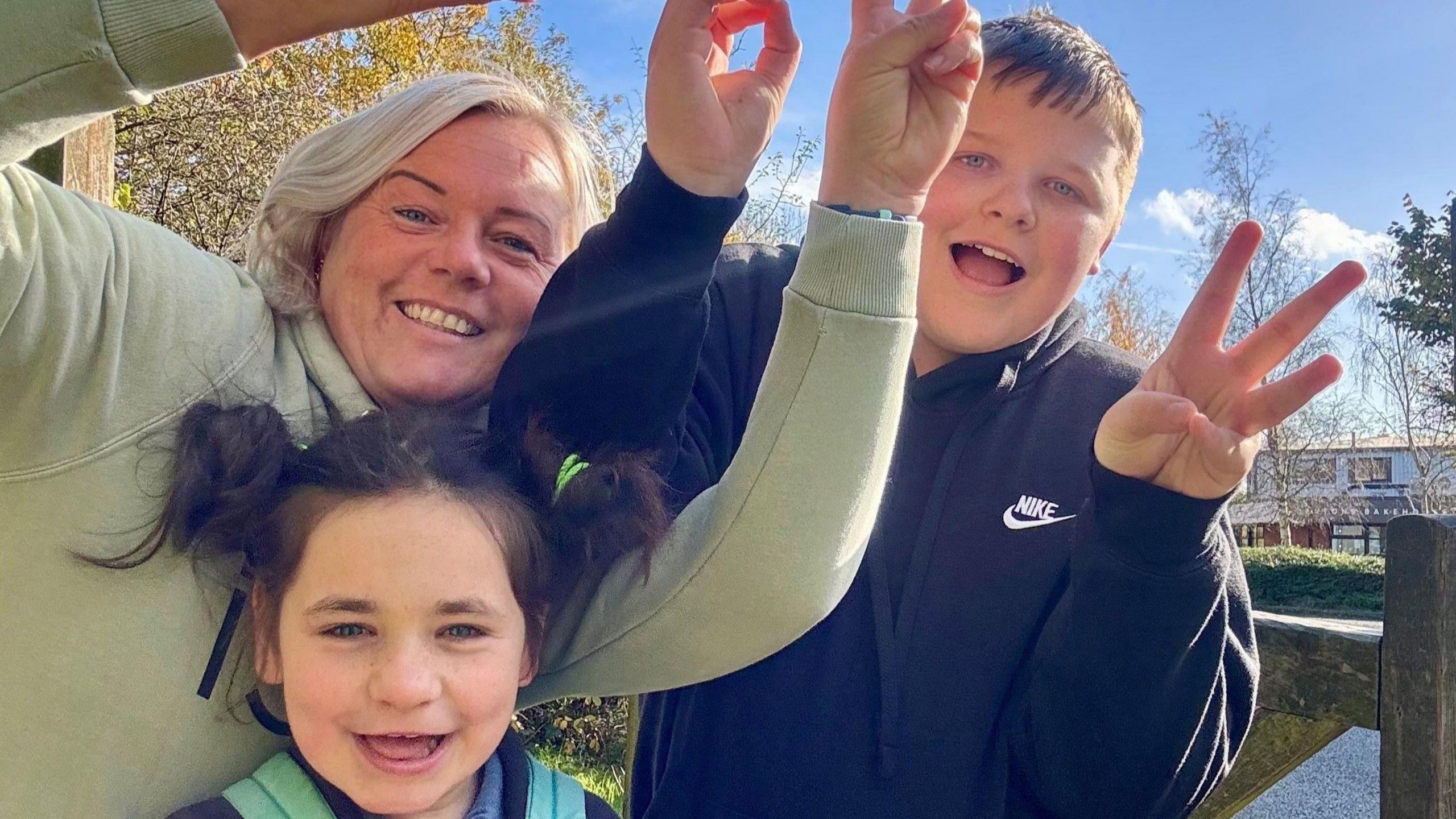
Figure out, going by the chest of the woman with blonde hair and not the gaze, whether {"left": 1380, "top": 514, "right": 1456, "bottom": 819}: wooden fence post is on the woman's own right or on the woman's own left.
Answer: on the woman's own left

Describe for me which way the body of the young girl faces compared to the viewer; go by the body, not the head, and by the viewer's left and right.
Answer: facing the viewer

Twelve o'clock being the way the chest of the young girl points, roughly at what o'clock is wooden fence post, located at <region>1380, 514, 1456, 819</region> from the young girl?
The wooden fence post is roughly at 9 o'clock from the young girl.

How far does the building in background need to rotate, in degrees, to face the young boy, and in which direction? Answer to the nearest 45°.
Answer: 0° — it already faces them

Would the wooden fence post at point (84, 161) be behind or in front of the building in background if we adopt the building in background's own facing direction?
in front

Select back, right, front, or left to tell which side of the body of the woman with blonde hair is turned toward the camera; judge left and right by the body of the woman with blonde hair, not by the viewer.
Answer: front

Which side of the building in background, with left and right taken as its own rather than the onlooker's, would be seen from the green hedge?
front

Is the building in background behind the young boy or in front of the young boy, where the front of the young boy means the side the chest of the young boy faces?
behind

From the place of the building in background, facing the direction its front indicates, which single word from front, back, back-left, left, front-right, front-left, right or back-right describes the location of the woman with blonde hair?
front

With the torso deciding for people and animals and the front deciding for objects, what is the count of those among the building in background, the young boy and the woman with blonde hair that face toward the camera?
3

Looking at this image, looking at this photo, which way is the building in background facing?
toward the camera
